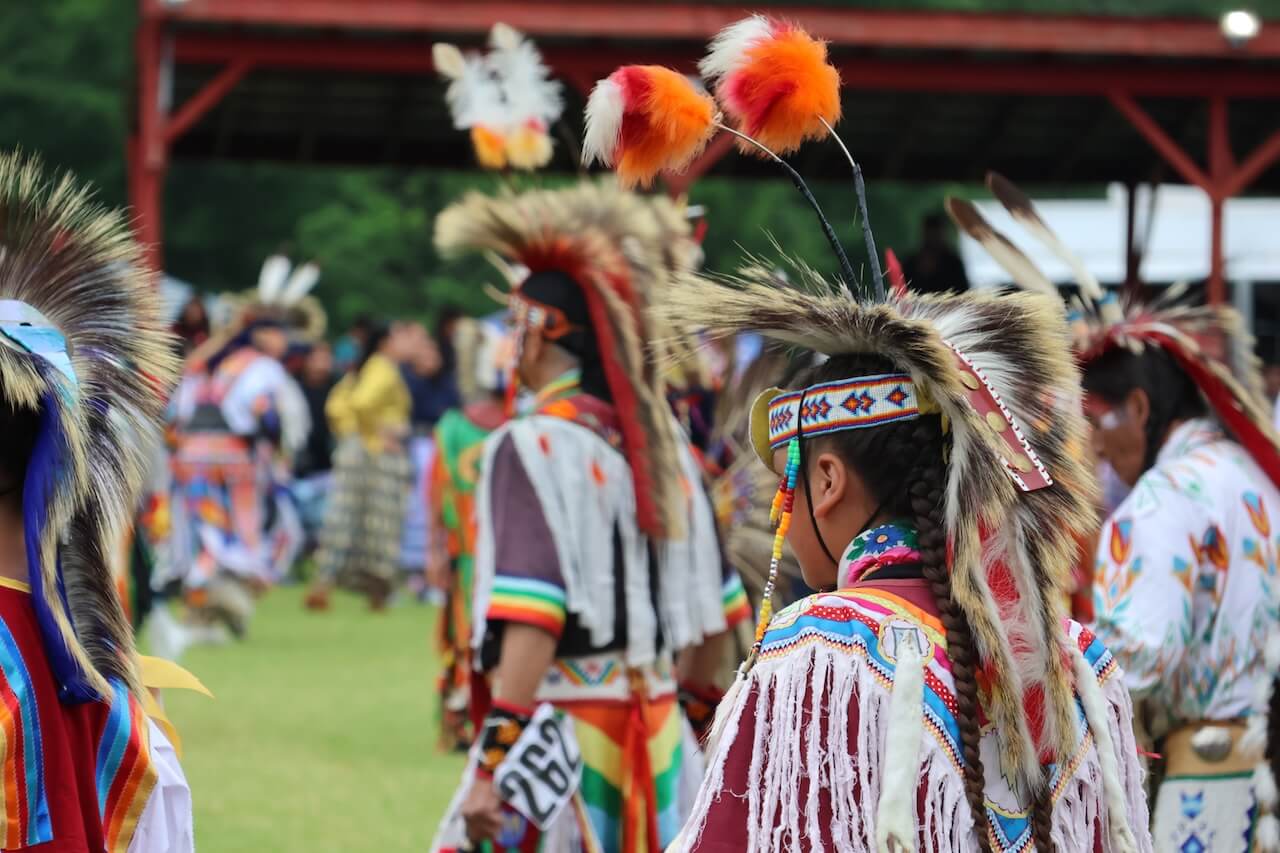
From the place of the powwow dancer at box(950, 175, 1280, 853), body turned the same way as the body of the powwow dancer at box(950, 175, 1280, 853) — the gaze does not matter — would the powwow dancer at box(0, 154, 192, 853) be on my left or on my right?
on my left

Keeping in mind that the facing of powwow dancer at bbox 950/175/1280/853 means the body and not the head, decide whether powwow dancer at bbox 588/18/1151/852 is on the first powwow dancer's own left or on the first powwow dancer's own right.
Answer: on the first powwow dancer's own left

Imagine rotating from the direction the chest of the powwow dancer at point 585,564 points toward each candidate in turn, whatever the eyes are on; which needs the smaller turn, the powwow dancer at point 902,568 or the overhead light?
the overhead light

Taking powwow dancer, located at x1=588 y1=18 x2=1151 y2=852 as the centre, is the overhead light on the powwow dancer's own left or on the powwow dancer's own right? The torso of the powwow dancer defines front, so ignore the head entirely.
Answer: on the powwow dancer's own right

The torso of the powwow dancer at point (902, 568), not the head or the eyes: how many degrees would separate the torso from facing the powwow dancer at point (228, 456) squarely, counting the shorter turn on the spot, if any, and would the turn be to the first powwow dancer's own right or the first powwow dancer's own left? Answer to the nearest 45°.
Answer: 0° — they already face them

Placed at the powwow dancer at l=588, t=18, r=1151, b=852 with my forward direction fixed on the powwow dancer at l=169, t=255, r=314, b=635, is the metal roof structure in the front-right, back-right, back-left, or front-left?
front-right

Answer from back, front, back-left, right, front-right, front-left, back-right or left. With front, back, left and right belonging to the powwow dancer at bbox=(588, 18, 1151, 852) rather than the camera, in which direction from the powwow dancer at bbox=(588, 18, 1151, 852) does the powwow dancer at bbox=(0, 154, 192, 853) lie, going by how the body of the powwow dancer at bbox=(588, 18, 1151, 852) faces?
front-left

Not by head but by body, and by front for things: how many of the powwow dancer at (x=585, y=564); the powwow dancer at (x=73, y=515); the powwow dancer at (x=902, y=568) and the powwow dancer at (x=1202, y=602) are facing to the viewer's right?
0
